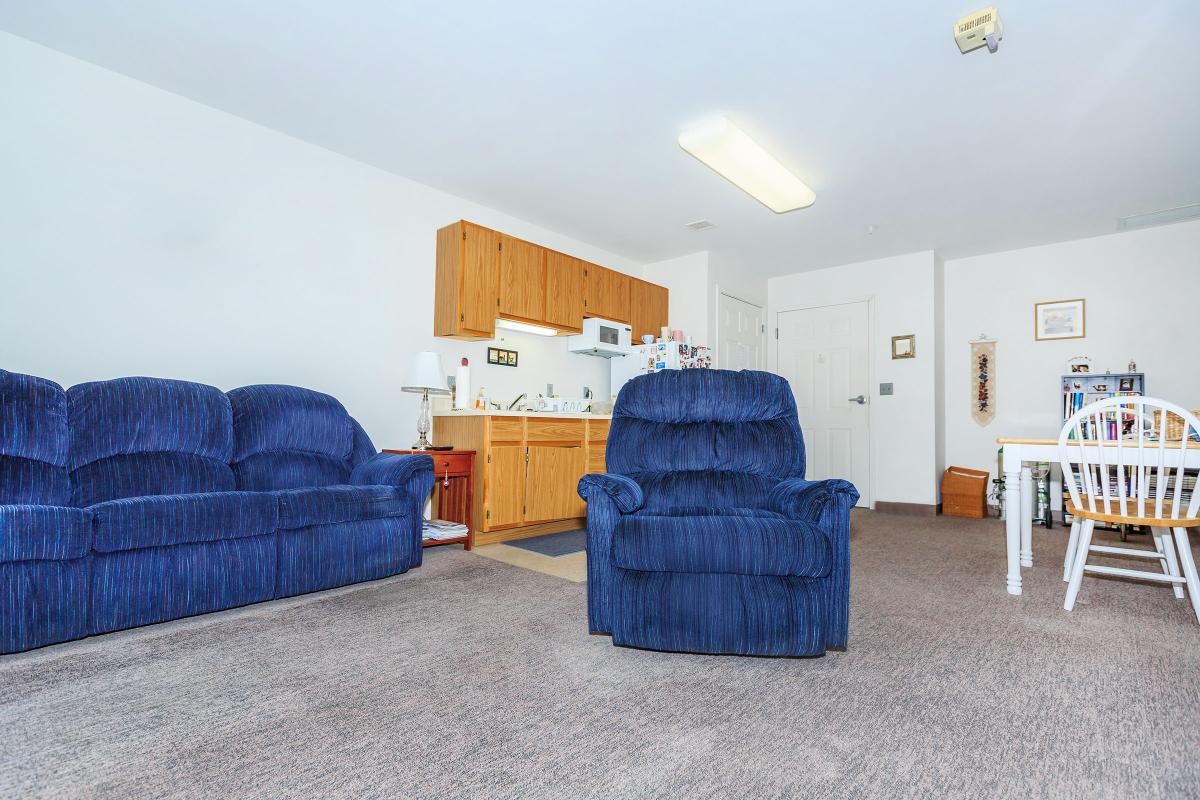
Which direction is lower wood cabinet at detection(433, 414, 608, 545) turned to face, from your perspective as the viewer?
facing the viewer and to the right of the viewer

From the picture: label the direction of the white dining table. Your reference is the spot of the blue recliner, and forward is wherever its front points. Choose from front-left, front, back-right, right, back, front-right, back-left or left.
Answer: back-left

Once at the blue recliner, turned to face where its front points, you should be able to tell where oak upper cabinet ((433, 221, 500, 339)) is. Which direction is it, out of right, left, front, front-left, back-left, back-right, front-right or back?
back-right

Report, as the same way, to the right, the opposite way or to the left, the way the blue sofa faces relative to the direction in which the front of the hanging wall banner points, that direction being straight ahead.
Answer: to the left

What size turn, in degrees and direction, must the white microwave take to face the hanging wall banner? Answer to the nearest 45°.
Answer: approximately 45° to its left

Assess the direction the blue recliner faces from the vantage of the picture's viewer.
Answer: facing the viewer

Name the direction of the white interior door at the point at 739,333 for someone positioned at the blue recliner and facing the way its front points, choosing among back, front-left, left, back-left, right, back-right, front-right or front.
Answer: back

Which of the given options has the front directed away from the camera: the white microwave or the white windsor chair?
the white windsor chair

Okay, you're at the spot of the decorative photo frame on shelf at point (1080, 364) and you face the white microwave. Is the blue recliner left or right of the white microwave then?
left

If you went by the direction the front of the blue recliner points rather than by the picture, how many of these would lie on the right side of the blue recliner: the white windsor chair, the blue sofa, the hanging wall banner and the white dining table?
1

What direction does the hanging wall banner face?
toward the camera

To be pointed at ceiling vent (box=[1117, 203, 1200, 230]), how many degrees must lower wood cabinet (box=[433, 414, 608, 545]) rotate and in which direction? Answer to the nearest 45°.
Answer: approximately 45° to its left

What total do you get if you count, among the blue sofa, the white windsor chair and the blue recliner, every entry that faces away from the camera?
1

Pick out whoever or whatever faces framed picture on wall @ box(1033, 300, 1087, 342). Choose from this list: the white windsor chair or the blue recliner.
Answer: the white windsor chair

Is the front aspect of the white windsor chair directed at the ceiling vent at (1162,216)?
yes

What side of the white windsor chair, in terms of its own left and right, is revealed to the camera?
back

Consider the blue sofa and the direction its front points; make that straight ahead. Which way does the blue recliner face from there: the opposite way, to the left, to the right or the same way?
to the right

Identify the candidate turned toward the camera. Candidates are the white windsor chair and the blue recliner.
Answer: the blue recliner

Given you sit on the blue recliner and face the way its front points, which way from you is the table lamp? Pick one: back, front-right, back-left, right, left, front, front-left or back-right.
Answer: back-right

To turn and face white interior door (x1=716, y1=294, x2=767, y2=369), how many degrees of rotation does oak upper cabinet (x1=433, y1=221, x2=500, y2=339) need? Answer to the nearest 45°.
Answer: approximately 90° to its left
